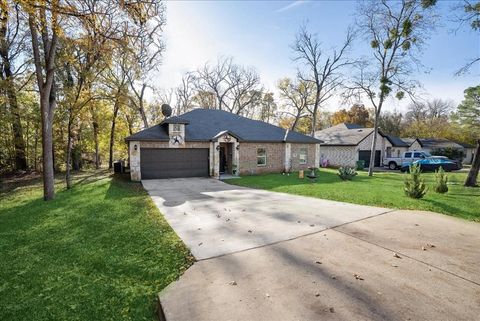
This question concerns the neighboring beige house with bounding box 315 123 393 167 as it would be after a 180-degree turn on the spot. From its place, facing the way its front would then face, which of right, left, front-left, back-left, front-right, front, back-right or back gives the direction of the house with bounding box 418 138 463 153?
right

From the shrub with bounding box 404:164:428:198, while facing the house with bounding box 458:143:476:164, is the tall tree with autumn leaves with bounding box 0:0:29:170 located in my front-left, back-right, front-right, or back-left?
back-left

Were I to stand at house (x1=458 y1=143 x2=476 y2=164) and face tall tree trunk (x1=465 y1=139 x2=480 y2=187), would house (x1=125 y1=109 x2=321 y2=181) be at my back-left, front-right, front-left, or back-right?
front-right

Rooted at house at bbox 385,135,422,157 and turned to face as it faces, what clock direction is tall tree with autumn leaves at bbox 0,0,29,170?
The tall tree with autumn leaves is roughly at 3 o'clock from the house.

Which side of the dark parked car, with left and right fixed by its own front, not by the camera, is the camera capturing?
left

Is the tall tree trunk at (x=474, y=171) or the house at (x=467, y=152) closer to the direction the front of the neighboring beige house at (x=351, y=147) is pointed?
the tall tree trunk

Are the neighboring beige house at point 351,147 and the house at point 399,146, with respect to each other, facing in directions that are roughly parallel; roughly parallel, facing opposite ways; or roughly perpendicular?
roughly parallel

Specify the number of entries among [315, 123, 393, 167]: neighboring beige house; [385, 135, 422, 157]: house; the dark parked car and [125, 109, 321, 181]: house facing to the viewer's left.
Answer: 1

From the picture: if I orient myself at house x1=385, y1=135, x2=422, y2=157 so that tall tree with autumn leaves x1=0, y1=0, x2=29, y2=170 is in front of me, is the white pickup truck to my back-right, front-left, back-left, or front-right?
front-left

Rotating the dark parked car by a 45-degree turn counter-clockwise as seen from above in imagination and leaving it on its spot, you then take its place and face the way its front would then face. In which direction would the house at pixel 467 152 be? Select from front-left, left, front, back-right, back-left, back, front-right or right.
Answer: back-right

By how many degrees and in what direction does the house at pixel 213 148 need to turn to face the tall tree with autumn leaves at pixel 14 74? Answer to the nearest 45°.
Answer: approximately 135° to its right

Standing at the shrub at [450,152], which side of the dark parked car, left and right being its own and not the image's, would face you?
right

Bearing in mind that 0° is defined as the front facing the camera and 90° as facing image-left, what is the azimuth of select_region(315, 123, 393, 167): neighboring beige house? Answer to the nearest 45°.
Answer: approximately 315°

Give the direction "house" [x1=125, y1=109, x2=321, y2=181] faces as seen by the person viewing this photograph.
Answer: facing the viewer and to the right of the viewer

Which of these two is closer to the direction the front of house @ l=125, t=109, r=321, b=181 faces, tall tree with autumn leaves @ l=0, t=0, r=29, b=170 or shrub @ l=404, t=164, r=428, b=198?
the shrub
